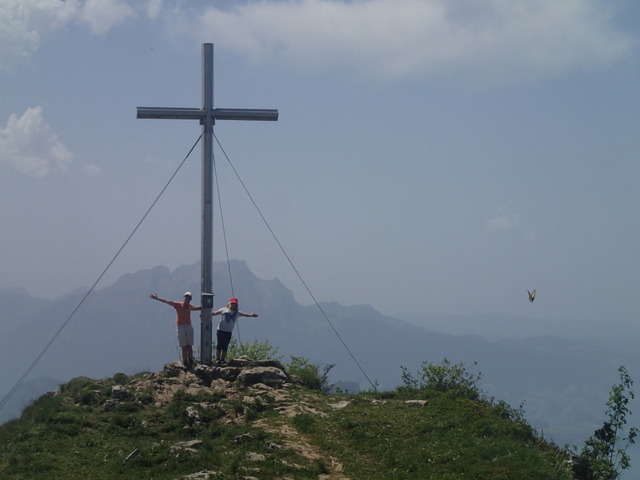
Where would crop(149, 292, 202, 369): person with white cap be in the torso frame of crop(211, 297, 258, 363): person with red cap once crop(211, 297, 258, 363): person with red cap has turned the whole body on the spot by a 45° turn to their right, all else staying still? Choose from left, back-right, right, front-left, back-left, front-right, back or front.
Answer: front-right

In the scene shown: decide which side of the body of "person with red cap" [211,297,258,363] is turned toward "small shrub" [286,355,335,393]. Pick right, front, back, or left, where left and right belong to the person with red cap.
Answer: left

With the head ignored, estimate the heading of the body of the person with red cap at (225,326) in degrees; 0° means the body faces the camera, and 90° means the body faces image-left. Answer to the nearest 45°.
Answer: approximately 0°

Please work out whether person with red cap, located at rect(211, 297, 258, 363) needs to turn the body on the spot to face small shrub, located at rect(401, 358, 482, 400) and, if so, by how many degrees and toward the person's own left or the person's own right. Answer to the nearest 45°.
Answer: approximately 90° to the person's own left
